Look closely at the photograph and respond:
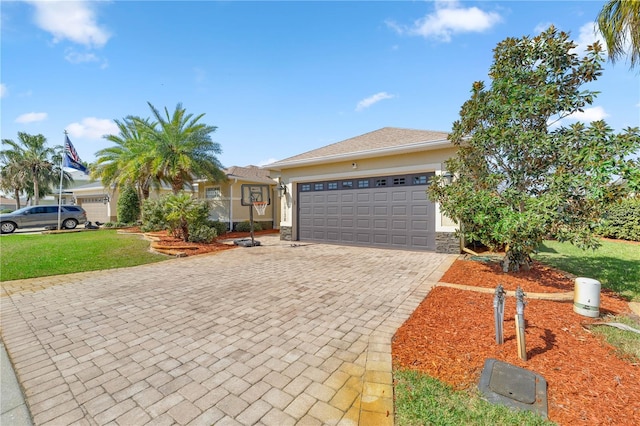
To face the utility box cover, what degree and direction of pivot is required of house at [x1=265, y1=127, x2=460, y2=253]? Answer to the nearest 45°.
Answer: approximately 45° to its left

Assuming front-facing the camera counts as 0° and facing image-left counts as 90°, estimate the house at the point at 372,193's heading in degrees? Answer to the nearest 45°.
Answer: approximately 45°

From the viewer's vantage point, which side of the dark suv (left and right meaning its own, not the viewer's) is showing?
left

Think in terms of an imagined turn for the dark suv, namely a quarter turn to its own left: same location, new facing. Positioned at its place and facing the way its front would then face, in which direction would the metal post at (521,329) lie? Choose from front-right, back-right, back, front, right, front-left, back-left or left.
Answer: front
